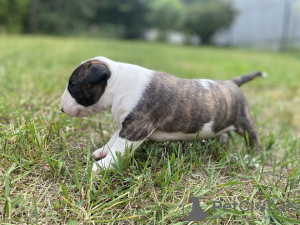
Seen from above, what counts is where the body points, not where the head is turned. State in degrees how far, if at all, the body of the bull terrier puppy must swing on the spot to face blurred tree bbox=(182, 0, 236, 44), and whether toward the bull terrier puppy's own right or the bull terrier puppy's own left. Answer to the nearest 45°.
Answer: approximately 90° to the bull terrier puppy's own right

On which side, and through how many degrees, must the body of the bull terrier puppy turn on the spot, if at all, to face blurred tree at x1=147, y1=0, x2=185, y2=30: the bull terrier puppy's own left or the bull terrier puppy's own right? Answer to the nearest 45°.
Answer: approximately 90° to the bull terrier puppy's own right

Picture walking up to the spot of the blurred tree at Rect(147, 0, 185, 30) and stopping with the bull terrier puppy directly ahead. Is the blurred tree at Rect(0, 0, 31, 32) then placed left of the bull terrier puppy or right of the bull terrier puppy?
right

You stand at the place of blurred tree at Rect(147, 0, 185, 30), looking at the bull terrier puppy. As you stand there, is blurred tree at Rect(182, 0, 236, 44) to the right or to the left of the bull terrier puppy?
left

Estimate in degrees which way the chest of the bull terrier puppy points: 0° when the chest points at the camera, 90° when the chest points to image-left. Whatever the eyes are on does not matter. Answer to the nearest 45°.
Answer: approximately 90°

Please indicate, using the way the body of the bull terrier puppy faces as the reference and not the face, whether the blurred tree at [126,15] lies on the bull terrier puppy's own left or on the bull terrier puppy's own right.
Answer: on the bull terrier puppy's own right

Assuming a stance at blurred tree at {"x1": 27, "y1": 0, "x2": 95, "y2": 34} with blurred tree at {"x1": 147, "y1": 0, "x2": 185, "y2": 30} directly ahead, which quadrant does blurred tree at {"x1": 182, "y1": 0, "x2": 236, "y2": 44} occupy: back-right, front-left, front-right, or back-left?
front-right

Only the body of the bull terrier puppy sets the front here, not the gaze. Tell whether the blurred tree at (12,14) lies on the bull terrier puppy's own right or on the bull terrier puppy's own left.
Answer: on the bull terrier puppy's own right

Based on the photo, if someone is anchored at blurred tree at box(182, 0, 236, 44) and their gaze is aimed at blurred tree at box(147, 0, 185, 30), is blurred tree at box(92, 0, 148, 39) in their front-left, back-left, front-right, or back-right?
front-left

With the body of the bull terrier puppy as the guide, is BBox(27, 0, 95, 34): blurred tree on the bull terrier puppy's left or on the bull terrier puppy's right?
on the bull terrier puppy's right
